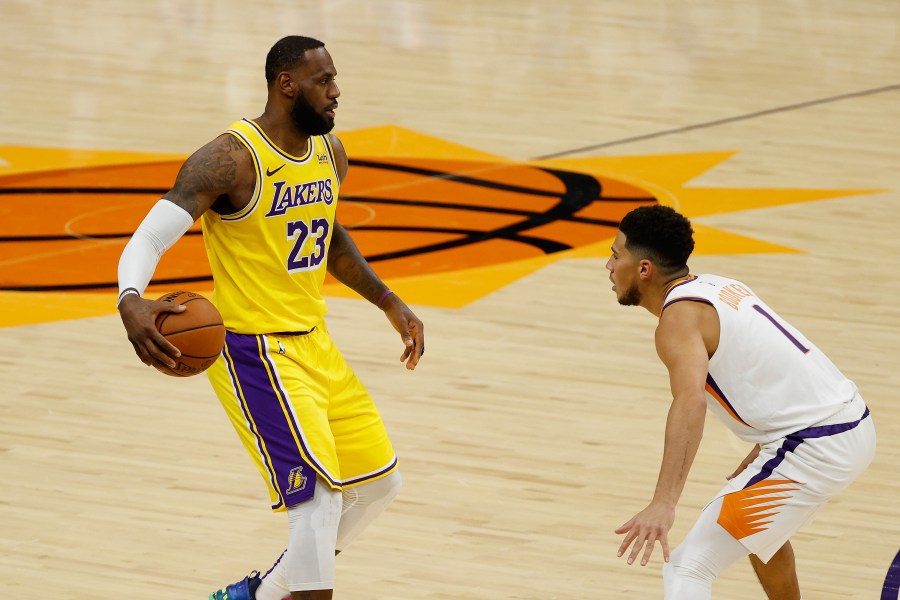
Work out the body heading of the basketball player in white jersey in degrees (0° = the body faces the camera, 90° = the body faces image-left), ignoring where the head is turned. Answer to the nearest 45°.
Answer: approximately 90°

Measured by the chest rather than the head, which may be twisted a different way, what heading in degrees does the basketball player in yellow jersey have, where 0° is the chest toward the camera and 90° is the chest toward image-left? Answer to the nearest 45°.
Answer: approximately 315°

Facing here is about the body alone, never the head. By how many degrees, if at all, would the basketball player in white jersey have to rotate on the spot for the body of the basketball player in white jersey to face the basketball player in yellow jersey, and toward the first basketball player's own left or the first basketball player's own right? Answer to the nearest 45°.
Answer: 0° — they already face them

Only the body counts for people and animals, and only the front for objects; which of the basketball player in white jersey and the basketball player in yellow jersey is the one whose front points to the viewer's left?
the basketball player in white jersey

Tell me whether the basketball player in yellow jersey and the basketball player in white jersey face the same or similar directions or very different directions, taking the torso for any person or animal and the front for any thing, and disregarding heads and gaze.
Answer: very different directions

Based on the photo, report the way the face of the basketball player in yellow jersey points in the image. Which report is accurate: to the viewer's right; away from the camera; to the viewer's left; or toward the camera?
to the viewer's right

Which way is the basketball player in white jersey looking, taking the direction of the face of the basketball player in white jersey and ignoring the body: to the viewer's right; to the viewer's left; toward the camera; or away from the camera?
to the viewer's left

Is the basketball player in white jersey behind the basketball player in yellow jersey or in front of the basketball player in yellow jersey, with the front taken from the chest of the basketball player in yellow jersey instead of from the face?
in front
